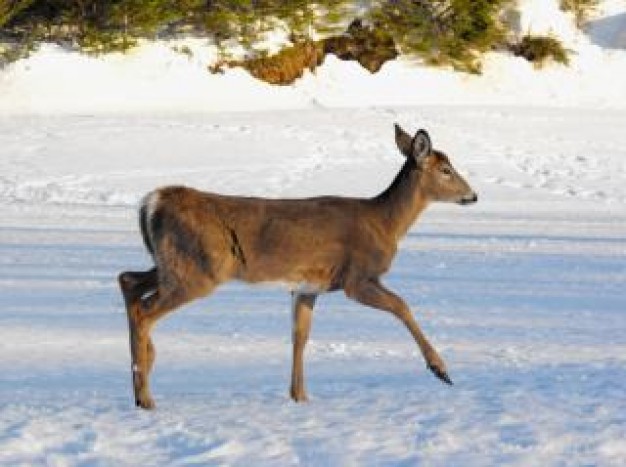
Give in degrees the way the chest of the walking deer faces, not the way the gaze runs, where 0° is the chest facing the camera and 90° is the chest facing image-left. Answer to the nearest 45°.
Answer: approximately 270°

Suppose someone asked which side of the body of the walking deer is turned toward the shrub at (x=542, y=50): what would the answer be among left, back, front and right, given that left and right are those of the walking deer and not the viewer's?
left
